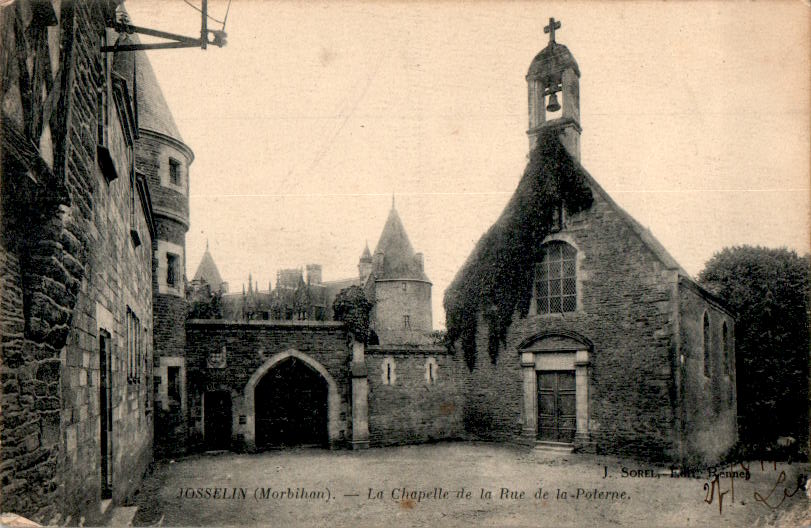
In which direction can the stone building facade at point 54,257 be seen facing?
to the viewer's right

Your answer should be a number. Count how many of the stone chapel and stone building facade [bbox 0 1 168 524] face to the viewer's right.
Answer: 1

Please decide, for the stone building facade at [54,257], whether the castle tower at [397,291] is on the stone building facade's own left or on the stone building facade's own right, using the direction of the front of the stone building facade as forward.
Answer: on the stone building facade's own left

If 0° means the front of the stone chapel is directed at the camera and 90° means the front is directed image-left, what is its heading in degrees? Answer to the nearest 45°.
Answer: approximately 45°

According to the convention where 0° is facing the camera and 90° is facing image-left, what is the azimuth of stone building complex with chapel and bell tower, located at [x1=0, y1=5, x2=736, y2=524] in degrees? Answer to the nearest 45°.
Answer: approximately 0°

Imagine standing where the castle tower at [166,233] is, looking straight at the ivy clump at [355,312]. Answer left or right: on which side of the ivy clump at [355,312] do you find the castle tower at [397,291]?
left
